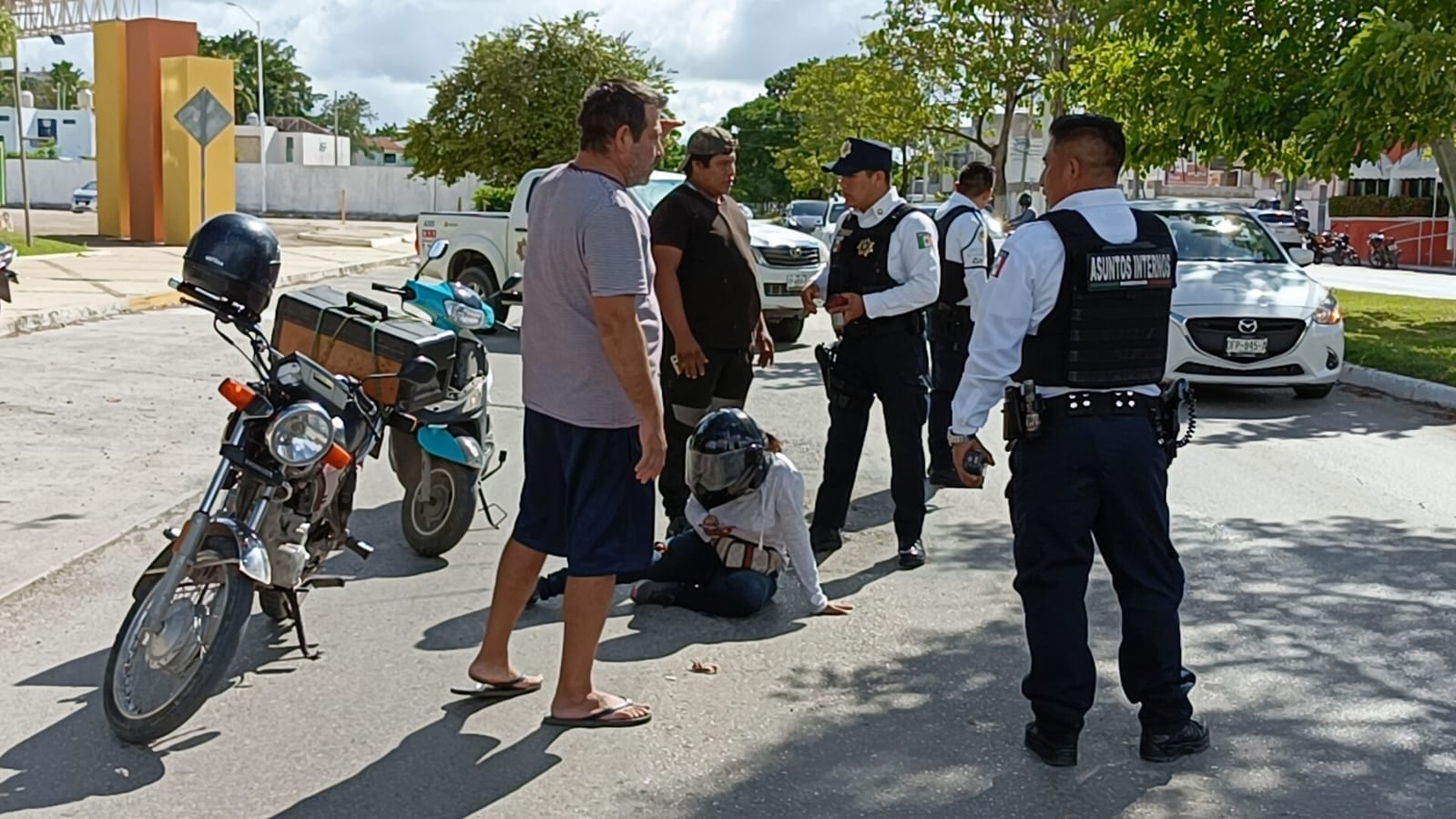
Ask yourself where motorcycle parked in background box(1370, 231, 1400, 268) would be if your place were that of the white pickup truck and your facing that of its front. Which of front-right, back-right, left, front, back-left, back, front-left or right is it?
left

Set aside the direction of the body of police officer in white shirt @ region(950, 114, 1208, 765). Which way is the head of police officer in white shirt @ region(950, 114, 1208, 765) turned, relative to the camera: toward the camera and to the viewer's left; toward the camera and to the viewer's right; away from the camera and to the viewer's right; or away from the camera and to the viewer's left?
away from the camera and to the viewer's left

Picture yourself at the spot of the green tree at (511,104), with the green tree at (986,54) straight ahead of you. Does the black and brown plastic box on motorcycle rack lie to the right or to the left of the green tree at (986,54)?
right

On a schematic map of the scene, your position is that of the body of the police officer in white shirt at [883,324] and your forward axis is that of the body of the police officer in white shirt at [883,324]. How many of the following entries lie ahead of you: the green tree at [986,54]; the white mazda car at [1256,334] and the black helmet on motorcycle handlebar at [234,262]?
1

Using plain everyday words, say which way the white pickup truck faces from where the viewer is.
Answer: facing the viewer and to the right of the viewer

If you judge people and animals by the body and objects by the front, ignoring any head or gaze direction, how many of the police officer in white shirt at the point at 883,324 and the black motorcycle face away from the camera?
0

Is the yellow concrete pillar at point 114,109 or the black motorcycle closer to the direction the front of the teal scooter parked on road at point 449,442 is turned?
the black motorcycle

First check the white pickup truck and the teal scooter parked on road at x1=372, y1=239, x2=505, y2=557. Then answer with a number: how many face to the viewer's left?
0

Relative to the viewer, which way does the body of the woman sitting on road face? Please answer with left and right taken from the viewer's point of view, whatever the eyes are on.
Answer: facing the viewer and to the left of the viewer

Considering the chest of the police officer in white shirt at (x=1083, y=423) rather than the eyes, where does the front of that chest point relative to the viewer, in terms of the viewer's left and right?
facing away from the viewer and to the left of the viewer
